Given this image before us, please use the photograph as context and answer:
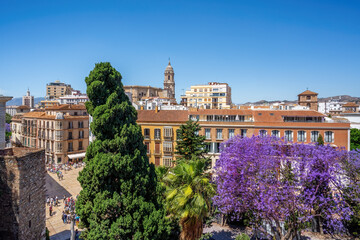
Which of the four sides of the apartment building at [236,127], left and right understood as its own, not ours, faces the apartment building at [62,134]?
right

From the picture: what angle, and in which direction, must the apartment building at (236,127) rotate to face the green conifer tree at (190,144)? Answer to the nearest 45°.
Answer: approximately 45° to its right

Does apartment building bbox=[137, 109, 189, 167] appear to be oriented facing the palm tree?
yes

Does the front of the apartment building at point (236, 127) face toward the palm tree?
yes

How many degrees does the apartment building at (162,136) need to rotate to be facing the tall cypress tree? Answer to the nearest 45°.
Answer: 0° — it already faces it

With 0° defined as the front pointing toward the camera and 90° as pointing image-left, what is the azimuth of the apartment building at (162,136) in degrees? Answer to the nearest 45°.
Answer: approximately 0°

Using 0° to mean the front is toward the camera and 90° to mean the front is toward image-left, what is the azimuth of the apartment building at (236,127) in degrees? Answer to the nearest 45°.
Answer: approximately 0°

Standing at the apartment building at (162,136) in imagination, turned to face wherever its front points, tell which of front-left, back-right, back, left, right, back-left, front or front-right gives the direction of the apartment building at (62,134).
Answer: back-right
